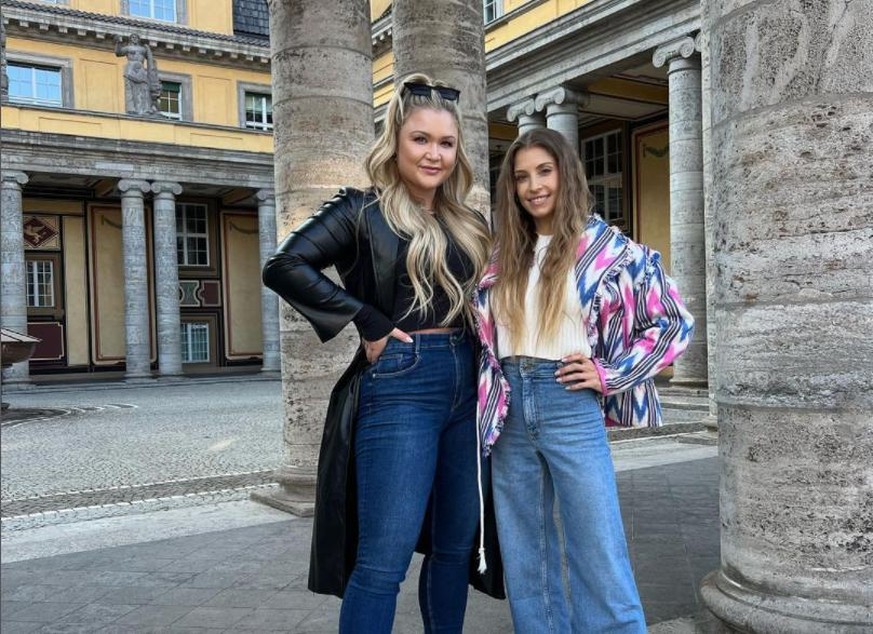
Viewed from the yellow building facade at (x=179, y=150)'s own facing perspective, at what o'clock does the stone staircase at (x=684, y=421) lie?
The stone staircase is roughly at 11 o'clock from the yellow building facade.

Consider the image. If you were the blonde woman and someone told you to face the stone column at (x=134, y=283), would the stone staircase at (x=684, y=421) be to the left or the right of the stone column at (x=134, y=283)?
right

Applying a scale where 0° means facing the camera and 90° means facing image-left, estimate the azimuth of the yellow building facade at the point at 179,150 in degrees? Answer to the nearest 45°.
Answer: approximately 0°

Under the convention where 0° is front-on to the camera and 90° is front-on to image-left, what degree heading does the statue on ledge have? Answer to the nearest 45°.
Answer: approximately 0°

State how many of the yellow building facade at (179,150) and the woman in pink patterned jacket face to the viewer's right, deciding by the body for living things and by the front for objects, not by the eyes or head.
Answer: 0

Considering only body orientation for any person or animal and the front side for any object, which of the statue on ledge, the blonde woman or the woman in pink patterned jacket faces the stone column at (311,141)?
the statue on ledge

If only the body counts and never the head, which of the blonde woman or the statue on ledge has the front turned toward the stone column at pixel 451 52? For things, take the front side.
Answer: the statue on ledge

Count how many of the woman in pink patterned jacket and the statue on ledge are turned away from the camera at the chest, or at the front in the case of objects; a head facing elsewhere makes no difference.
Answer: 0

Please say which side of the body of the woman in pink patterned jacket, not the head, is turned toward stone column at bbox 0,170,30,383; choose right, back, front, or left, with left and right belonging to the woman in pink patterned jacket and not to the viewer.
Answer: right

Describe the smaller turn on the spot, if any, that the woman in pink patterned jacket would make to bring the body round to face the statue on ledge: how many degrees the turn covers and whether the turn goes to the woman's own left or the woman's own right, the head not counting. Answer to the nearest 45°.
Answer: approximately 90° to the woman's own right

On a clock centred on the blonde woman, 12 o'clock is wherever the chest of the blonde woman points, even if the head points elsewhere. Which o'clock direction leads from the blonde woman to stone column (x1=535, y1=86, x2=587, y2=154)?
The stone column is roughly at 8 o'clock from the blonde woman.

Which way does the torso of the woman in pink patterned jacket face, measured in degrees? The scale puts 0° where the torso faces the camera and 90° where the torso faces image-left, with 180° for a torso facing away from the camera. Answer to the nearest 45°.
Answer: approximately 45°

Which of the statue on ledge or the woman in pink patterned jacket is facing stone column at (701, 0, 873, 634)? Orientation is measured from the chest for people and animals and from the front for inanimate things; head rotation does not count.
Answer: the statue on ledge

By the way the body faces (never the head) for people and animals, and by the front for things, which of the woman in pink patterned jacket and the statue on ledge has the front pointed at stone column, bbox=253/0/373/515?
the statue on ledge

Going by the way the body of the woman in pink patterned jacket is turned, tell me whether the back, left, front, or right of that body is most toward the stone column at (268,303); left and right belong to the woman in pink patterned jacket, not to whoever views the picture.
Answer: right
